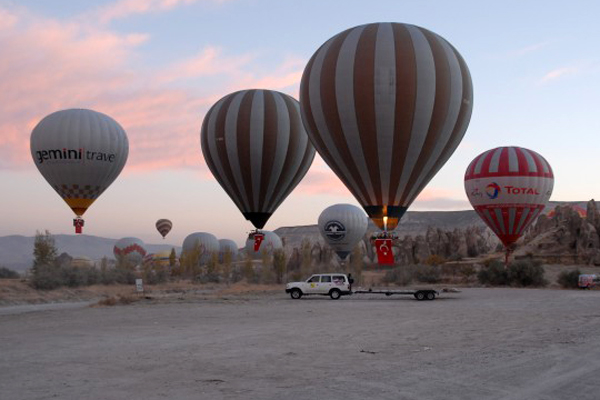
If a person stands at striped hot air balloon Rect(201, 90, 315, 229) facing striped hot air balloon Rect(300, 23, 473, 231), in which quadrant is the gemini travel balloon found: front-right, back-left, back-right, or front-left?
back-right

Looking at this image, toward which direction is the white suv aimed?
to the viewer's left

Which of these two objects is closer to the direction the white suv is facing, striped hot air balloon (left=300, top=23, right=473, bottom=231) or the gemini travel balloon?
the gemini travel balloon
